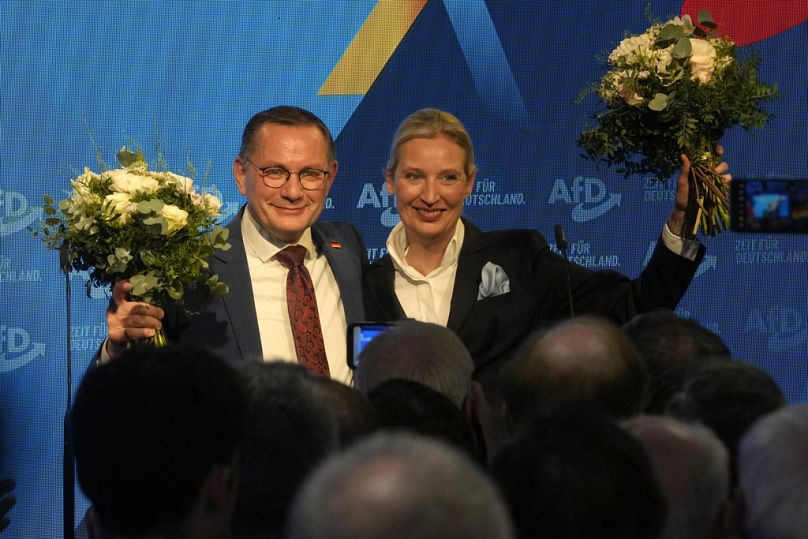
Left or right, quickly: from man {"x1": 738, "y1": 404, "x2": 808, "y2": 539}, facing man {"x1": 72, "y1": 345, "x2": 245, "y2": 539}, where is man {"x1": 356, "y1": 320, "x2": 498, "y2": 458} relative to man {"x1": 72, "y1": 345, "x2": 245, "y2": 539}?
right

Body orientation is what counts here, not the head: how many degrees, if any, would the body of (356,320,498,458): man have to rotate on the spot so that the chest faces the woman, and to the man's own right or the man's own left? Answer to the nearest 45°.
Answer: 0° — they already face them

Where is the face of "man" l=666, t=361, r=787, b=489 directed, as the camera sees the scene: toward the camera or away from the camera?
away from the camera

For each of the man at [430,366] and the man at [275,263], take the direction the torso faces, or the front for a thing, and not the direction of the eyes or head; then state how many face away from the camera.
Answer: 1

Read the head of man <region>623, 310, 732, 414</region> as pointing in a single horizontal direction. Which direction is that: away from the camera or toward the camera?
away from the camera

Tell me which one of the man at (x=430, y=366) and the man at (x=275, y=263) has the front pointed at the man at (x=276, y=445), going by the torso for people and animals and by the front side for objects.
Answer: the man at (x=275, y=263)

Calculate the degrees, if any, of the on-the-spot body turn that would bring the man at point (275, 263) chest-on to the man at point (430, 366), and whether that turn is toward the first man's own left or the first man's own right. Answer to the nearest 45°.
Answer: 0° — they already face them

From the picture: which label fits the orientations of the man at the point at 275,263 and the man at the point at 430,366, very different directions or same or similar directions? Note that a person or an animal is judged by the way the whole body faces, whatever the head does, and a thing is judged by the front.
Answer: very different directions

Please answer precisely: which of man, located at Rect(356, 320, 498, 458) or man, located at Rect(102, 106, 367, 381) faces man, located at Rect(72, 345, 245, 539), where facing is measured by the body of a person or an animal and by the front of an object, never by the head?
man, located at Rect(102, 106, 367, 381)

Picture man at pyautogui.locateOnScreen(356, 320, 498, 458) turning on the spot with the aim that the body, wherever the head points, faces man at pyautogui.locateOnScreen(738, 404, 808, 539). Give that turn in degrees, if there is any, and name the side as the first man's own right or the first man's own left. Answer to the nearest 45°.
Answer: approximately 135° to the first man's own right

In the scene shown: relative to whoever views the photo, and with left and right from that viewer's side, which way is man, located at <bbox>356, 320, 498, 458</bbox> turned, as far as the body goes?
facing away from the viewer
